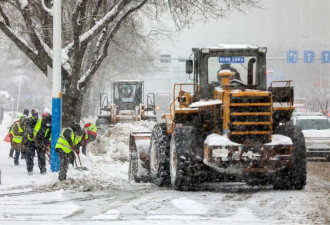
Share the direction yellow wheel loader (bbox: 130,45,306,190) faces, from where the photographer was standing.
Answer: facing away from the viewer and to the left of the viewer

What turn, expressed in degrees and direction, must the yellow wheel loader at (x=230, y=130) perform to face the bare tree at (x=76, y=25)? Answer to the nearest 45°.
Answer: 0° — it already faces it

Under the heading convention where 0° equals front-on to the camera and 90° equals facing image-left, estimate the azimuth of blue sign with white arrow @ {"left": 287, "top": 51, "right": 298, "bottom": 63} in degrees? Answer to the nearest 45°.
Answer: approximately 0°

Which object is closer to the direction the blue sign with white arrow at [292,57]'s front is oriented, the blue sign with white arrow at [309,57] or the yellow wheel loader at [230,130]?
the yellow wheel loader

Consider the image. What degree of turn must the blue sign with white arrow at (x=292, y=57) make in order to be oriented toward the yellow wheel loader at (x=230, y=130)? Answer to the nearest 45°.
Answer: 0° — it already faces it

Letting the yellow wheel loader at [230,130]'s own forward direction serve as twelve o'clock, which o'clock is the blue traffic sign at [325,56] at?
The blue traffic sign is roughly at 2 o'clock from the yellow wheel loader.

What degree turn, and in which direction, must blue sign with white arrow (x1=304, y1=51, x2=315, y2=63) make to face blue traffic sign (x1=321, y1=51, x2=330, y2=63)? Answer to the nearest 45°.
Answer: approximately 90° to its left

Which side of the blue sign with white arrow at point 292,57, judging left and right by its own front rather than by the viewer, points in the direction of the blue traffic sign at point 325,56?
left

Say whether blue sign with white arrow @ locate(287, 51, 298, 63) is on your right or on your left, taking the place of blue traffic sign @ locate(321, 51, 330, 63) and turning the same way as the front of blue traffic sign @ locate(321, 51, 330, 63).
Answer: on your right

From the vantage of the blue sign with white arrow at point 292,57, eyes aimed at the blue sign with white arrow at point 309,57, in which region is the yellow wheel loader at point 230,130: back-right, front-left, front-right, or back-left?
back-right
